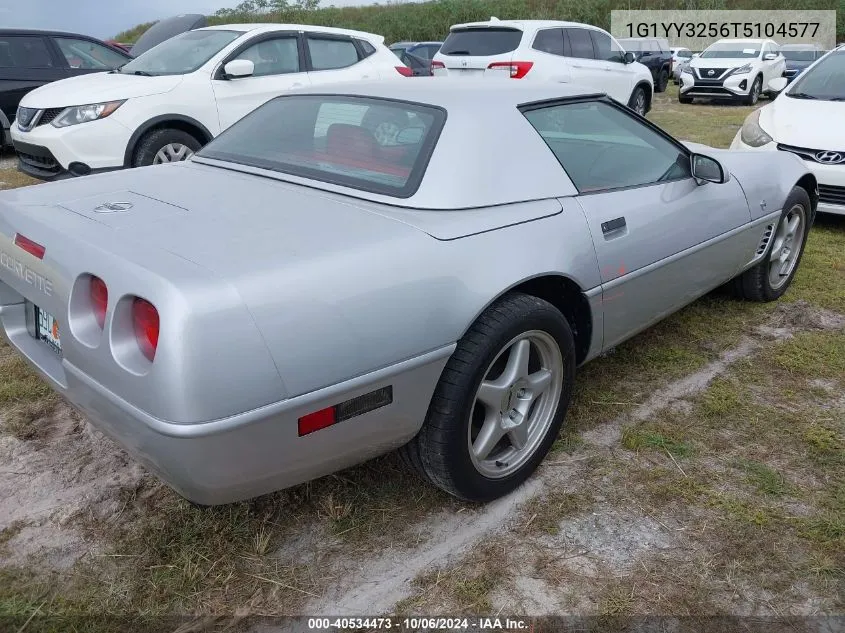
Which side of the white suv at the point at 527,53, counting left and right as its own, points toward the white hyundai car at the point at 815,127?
right

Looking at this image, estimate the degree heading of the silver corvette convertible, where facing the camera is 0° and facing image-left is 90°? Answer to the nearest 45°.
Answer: approximately 225°

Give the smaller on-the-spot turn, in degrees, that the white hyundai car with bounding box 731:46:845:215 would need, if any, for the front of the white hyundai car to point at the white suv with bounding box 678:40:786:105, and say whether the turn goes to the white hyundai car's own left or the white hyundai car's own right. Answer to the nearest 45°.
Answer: approximately 135° to the white hyundai car's own right

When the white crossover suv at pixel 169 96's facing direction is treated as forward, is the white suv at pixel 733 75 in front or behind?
behind

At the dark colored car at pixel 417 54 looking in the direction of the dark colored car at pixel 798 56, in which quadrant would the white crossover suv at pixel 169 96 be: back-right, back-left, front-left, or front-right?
back-right

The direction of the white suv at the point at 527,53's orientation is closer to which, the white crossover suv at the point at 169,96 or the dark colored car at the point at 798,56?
the dark colored car

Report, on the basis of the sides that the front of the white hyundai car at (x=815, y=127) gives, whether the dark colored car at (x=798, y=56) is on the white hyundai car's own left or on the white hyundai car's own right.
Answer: on the white hyundai car's own right

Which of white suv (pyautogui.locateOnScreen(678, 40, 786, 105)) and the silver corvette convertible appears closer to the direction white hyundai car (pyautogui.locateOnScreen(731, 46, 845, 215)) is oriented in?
the silver corvette convertible

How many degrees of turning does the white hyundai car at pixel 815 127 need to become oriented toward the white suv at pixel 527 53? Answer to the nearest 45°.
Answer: approximately 90° to its right

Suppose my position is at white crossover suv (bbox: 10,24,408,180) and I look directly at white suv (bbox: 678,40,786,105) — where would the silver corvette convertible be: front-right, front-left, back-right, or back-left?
back-right

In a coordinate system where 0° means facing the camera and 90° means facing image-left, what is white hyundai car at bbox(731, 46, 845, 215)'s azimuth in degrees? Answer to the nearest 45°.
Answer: approximately 45°
